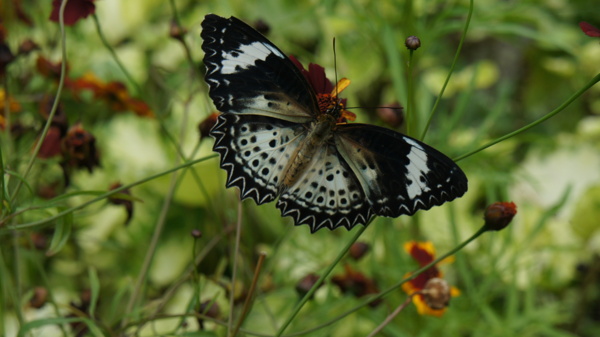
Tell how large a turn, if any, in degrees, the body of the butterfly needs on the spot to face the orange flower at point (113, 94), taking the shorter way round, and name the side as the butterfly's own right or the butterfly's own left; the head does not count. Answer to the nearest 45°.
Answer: approximately 90° to the butterfly's own left

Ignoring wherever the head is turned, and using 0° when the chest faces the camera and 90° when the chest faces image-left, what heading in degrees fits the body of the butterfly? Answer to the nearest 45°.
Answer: approximately 225°
